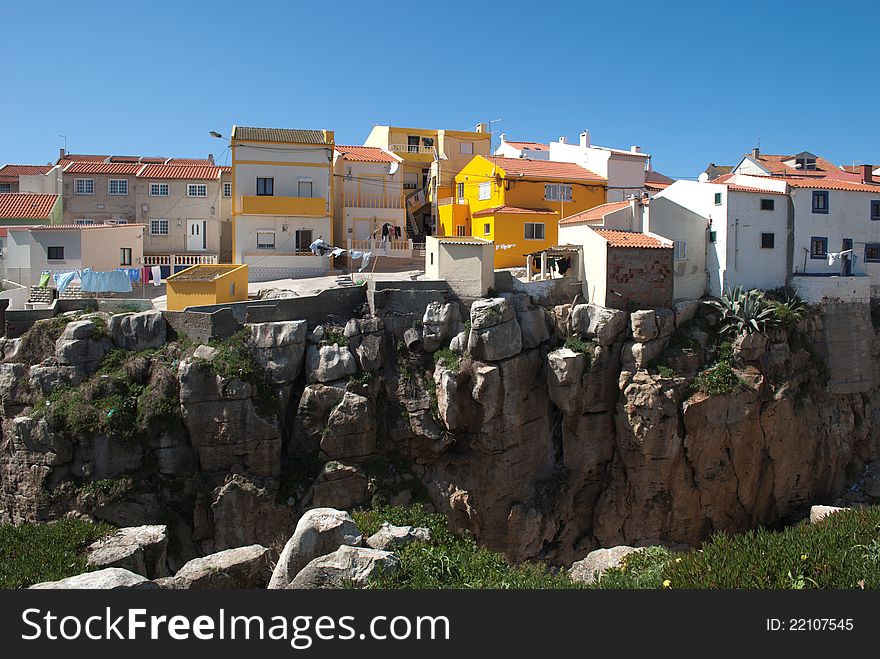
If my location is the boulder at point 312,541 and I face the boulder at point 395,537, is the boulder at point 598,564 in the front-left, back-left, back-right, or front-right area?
front-right

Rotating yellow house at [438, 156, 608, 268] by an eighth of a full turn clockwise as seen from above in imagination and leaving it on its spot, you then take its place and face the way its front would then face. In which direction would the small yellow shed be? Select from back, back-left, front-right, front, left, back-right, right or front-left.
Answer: front-left

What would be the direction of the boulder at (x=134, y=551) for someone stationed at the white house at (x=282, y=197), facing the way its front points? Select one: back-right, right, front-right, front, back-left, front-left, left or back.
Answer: front

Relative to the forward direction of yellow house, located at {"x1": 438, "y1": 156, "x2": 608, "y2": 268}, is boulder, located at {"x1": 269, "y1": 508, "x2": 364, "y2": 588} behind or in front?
in front

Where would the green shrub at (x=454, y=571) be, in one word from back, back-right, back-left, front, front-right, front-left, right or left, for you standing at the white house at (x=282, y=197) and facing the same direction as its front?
front

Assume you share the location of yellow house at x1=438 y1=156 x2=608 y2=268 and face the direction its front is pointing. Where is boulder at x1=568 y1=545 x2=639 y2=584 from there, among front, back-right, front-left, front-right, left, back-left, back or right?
front-left

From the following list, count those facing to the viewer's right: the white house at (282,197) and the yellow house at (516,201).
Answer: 0

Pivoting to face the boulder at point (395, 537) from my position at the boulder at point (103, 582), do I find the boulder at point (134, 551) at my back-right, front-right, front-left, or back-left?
front-left

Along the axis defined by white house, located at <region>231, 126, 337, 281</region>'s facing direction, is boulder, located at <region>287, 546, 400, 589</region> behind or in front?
in front

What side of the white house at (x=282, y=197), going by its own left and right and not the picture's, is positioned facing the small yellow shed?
front

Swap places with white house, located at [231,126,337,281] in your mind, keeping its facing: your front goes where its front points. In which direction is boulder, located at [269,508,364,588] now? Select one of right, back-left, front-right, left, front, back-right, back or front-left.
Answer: front

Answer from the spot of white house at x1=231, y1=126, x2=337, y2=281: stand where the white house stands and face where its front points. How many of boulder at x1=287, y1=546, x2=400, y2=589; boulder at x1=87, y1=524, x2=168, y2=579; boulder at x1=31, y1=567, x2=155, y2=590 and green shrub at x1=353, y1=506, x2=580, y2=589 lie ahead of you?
4

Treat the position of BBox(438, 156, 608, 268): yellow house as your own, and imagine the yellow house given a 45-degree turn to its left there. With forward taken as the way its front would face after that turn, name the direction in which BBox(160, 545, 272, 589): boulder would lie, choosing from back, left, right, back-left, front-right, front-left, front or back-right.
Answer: front

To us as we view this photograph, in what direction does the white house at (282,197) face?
facing the viewer

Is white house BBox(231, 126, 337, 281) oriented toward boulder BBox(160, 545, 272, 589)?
yes

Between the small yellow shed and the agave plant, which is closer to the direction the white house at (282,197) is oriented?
the small yellow shed

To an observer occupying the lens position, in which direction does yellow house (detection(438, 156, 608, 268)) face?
facing the viewer and to the left of the viewer

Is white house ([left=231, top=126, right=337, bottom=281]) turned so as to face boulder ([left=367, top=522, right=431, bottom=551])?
yes

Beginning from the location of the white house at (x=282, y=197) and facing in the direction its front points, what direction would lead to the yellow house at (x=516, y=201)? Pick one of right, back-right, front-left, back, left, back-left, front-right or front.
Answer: left
